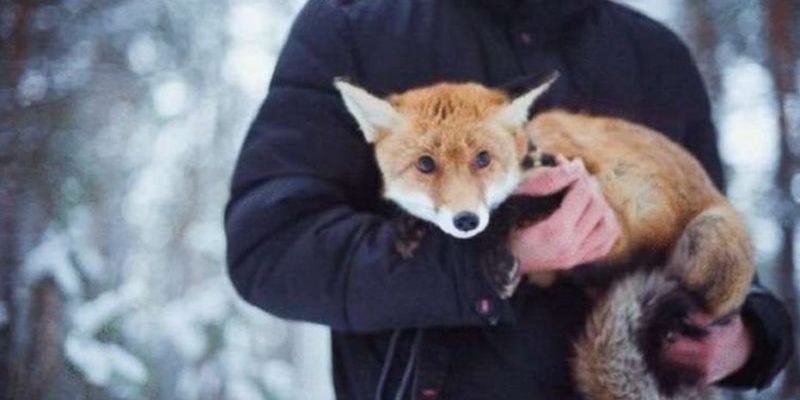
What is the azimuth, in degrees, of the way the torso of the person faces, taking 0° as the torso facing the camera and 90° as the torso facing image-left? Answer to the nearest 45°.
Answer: approximately 0°

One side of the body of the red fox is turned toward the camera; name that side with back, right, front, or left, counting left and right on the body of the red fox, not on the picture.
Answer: left
